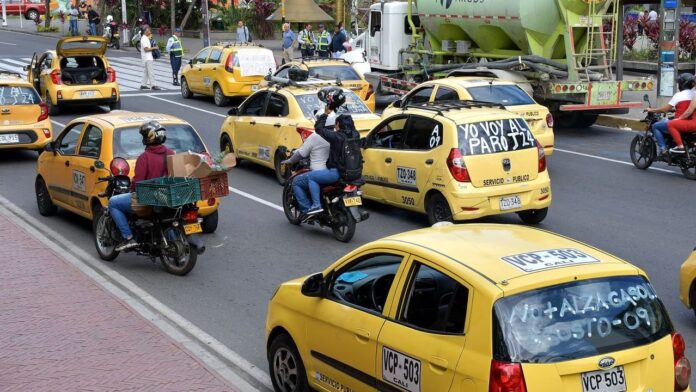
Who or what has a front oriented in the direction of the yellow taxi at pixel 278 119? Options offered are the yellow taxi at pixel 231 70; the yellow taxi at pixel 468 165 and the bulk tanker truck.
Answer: the yellow taxi at pixel 468 165

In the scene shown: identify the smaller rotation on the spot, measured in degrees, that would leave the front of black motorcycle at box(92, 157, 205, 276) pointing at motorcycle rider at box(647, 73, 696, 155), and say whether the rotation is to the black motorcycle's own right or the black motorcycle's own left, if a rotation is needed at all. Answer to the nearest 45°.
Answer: approximately 90° to the black motorcycle's own right

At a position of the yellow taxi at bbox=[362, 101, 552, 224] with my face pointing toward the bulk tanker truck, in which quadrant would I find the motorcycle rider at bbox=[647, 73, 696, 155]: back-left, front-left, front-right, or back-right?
front-right

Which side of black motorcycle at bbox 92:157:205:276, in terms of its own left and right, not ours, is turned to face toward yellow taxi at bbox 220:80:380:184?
right

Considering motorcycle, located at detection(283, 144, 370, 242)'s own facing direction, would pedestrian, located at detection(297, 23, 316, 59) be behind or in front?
in front

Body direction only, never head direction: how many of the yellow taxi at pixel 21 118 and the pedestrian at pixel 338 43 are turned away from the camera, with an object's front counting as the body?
1

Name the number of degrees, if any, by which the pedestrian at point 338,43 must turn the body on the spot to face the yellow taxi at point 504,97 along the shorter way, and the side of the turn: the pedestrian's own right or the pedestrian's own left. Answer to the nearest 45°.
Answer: approximately 45° to the pedestrian's own left

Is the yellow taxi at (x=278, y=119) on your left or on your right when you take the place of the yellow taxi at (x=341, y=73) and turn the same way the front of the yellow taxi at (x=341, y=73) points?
on your left

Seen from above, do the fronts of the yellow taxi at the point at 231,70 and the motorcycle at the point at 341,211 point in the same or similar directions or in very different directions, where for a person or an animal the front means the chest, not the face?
same or similar directions

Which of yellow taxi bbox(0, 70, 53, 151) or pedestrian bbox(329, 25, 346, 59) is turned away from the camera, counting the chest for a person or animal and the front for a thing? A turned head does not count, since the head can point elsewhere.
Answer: the yellow taxi

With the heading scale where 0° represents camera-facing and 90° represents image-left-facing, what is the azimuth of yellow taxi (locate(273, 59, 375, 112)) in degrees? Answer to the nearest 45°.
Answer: approximately 135°

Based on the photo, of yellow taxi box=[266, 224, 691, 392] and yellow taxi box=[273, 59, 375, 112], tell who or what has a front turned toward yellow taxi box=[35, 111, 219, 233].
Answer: yellow taxi box=[266, 224, 691, 392]

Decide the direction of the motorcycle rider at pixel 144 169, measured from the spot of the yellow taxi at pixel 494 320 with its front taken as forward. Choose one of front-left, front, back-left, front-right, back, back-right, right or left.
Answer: front

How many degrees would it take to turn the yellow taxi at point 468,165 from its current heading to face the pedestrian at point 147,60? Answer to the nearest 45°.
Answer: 0° — it already faces them

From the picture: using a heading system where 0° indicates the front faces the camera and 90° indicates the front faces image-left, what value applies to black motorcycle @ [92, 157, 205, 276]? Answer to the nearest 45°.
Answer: approximately 135°

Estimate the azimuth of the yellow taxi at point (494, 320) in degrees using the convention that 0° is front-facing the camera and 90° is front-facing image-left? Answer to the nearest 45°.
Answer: approximately 135°

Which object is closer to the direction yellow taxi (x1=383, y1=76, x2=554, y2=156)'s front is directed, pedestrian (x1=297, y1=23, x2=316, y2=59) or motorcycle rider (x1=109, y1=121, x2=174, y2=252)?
the pedestrian

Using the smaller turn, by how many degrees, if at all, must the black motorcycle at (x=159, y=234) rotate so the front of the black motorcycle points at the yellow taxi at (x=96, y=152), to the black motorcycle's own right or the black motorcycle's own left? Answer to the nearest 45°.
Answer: approximately 45° to the black motorcycle's own right

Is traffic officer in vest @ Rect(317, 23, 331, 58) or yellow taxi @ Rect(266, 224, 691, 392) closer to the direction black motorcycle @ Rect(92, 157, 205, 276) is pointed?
the traffic officer in vest

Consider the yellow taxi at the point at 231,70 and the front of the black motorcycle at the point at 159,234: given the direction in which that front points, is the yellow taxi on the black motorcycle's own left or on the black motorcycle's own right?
on the black motorcycle's own right
